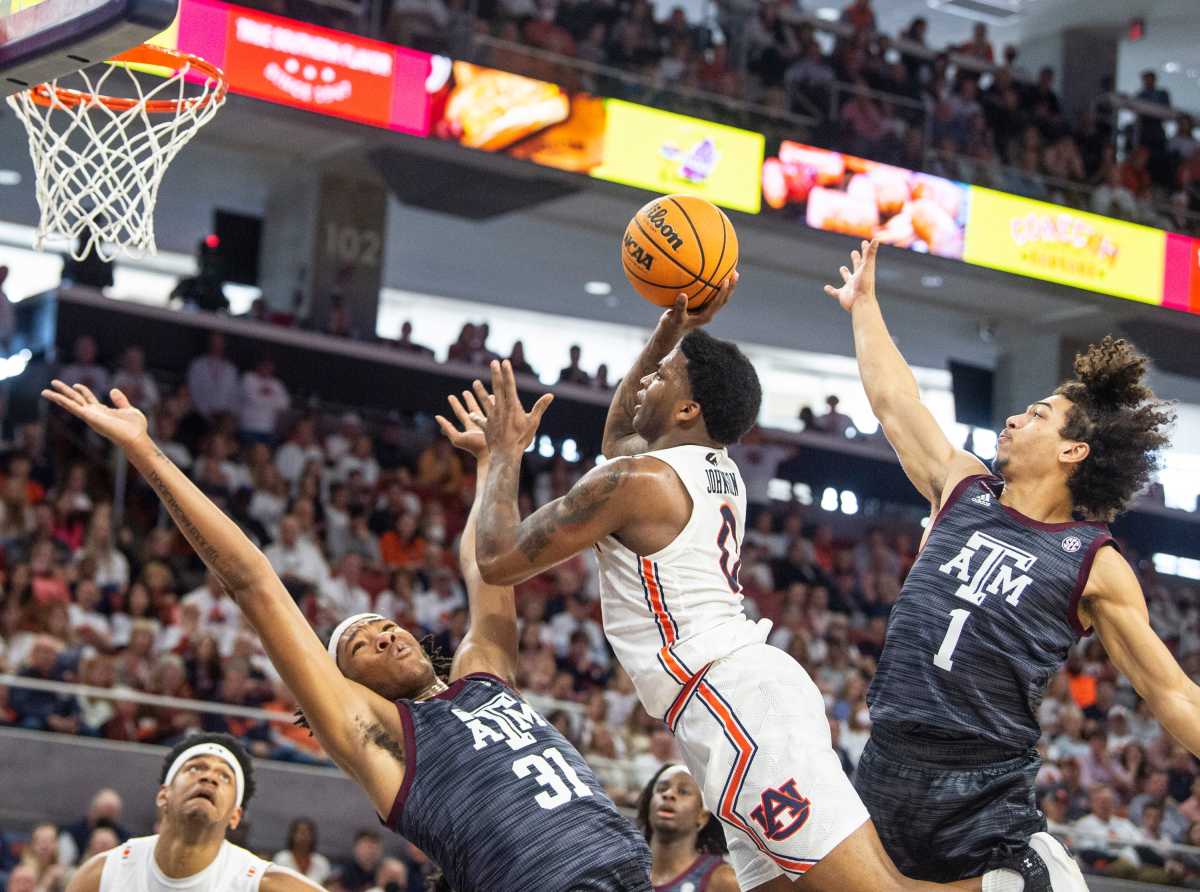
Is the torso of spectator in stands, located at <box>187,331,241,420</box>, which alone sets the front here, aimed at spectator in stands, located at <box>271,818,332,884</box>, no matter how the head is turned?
yes

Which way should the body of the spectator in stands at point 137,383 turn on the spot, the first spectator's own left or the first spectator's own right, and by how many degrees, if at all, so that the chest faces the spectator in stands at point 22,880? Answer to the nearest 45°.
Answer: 0° — they already face them

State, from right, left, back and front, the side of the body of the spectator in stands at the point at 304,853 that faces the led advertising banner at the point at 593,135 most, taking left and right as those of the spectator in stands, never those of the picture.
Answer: back

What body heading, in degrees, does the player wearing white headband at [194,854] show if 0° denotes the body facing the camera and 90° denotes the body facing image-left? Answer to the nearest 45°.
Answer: approximately 0°

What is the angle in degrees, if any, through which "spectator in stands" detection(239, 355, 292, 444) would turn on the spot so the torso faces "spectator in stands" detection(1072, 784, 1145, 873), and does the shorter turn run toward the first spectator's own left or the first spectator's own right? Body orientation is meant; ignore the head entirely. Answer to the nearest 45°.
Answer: approximately 45° to the first spectator's own left

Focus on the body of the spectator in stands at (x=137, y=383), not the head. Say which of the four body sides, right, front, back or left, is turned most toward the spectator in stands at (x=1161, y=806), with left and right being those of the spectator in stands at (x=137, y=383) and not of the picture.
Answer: left

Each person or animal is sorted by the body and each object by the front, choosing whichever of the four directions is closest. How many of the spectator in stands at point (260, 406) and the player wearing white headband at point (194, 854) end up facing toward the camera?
2

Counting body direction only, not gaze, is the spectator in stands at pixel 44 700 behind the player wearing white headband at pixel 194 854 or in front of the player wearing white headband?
behind

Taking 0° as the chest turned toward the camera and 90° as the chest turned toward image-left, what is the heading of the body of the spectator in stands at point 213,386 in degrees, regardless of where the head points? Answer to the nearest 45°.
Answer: approximately 0°
